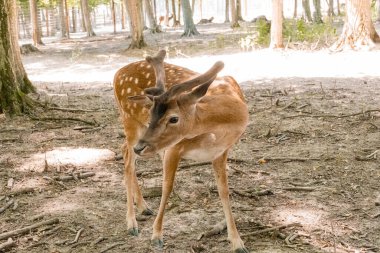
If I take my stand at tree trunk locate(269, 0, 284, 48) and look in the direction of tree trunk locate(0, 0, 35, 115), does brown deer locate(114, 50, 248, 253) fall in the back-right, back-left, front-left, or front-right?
front-left

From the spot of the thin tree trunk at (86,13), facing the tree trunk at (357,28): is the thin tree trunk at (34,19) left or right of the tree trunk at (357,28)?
right

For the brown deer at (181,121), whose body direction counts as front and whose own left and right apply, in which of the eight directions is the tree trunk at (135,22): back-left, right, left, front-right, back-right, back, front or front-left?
back-left

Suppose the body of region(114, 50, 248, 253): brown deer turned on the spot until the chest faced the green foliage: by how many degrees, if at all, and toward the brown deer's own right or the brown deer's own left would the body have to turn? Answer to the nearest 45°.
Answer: approximately 135° to the brown deer's own left

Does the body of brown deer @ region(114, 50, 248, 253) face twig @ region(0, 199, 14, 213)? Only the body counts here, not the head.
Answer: no

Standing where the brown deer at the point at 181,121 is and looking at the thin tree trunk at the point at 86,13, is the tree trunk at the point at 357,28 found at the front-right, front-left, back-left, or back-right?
front-right

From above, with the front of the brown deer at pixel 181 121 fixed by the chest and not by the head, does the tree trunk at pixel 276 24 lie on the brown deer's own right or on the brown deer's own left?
on the brown deer's own left

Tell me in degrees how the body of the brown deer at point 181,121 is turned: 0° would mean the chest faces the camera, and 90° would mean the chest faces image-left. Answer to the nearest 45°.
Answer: approximately 315°

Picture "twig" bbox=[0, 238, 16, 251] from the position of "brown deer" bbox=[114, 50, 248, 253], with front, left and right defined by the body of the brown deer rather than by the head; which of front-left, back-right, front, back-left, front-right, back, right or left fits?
back-right

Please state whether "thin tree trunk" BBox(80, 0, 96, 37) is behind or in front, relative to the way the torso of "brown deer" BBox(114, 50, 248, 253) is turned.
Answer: behind
